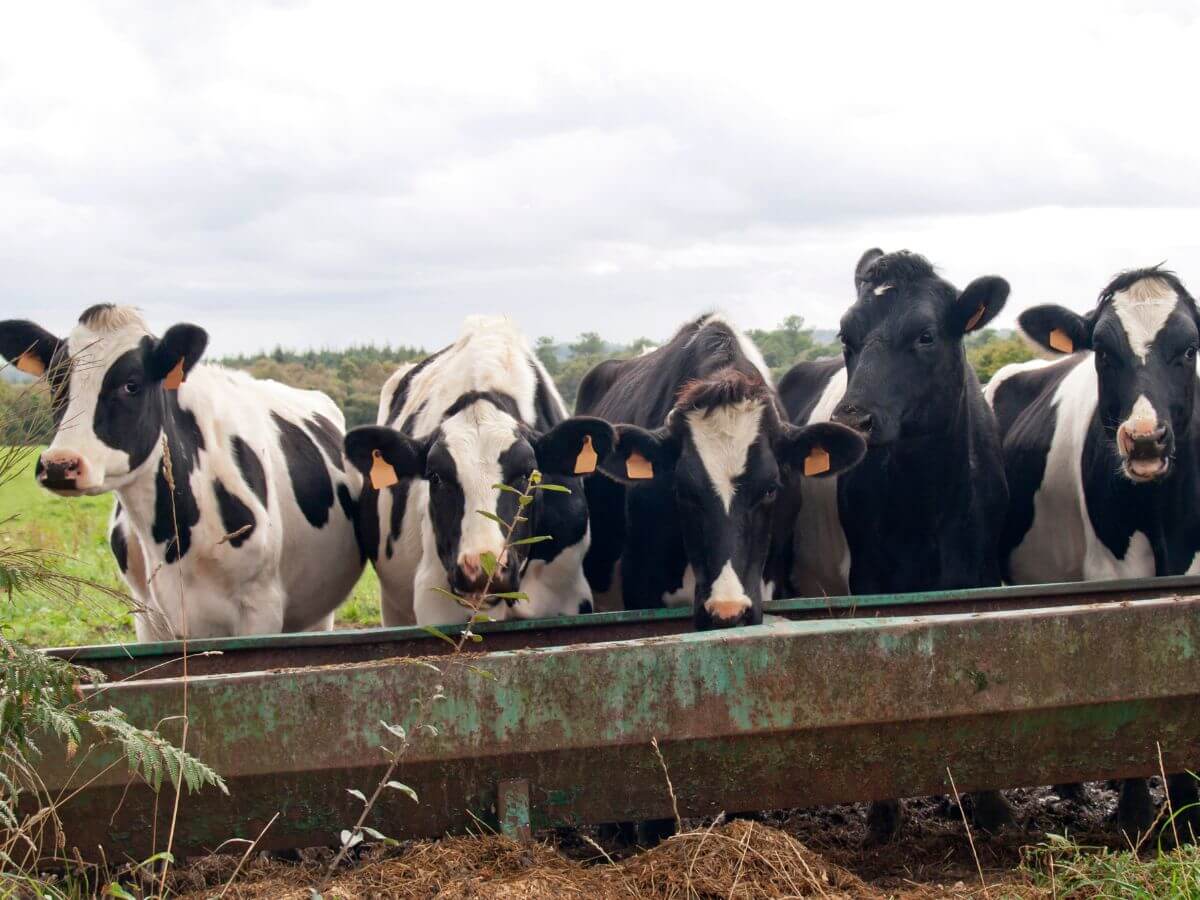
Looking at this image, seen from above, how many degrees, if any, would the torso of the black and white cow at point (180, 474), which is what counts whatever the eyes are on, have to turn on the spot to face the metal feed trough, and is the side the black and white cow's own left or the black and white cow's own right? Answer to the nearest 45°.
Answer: approximately 45° to the black and white cow's own left

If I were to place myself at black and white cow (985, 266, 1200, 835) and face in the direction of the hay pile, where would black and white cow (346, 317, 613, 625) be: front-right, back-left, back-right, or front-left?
front-right

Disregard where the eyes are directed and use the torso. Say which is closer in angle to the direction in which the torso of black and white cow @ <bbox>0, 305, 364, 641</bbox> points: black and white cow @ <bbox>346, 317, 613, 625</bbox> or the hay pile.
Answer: the hay pile

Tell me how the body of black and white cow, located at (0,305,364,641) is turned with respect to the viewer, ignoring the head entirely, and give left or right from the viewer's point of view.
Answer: facing the viewer and to the left of the viewer

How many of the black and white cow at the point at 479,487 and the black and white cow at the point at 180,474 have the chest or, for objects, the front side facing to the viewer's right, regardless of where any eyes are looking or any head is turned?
0

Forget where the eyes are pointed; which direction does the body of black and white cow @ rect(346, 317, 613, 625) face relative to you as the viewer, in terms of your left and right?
facing the viewer

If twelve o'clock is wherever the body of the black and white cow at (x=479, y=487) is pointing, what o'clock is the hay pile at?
The hay pile is roughly at 12 o'clock from the black and white cow.

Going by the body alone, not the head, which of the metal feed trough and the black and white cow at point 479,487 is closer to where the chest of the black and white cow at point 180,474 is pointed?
the metal feed trough

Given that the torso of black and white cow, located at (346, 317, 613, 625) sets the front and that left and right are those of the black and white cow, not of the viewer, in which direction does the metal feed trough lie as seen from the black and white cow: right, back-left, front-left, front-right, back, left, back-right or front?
front

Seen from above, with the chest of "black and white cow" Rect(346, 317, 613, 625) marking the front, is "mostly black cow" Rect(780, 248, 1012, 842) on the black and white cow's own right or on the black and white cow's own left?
on the black and white cow's own left

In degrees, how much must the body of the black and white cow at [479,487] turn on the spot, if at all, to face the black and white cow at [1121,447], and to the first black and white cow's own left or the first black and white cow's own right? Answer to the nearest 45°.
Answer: approximately 90° to the first black and white cow's own left

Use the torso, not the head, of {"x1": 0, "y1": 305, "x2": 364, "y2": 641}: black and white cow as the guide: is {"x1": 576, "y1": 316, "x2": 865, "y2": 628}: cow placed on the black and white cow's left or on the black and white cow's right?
on the black and white cow's left

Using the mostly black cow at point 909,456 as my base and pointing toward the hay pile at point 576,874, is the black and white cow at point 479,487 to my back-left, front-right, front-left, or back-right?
front-right

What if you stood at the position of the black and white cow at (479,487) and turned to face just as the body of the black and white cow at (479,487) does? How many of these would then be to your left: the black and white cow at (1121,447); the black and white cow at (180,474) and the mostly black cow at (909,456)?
2
